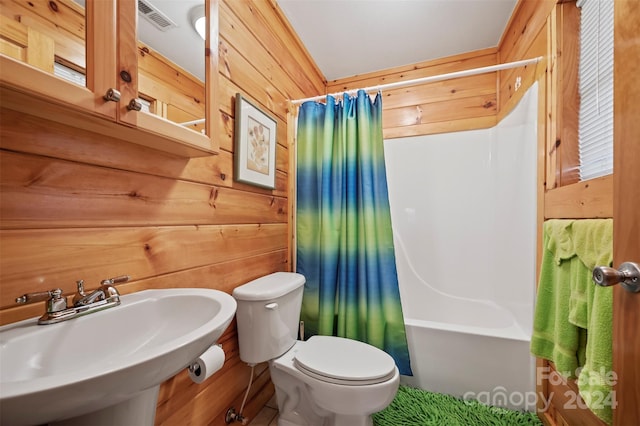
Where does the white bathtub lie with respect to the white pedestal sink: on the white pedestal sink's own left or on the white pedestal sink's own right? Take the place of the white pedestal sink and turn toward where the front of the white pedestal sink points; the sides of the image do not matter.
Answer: on the white pedestal sink's own left

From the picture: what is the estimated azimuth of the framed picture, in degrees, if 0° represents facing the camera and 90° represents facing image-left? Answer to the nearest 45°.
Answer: approximately 315°

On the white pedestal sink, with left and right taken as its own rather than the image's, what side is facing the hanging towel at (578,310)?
front

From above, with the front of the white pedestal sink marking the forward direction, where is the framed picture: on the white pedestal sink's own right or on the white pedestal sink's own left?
on the white pedestal sink's own left

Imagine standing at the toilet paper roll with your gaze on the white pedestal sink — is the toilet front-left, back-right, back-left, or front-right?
back-left

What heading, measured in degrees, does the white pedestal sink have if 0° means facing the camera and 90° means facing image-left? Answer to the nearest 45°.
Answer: approximately 315°

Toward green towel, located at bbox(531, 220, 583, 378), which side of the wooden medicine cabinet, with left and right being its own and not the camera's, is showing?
front

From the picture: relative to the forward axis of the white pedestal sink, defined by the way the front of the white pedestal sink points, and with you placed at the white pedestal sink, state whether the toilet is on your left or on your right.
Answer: on your left
